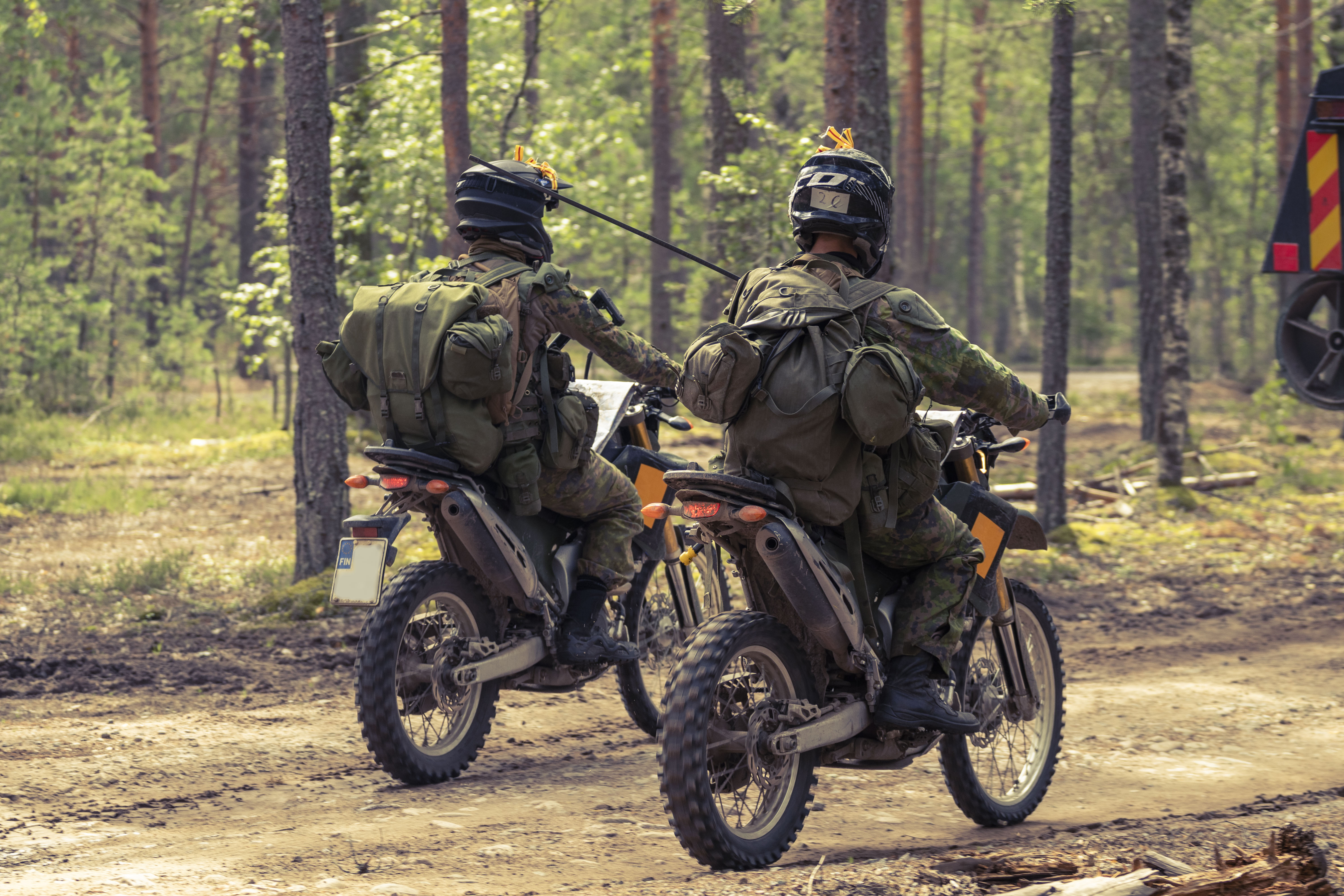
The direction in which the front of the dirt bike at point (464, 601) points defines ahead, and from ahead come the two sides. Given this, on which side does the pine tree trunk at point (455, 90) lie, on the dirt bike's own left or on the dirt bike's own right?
on the dirt bike's own left

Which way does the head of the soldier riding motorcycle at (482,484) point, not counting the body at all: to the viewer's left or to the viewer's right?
to the viewer's right

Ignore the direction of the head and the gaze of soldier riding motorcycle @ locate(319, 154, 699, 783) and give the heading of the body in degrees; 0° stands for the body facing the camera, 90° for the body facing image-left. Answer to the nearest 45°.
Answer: approximately 225°

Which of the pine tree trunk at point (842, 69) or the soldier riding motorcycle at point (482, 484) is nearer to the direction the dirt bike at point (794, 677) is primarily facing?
the pine tree trunk

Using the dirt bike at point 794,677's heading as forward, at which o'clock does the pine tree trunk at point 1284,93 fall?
The pine tree trunk is roughly at 11 o'clock from the dirt bike.

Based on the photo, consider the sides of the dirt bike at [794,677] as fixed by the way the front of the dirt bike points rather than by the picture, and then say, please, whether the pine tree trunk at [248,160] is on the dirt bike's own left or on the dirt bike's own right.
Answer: on the dirt bike's own left

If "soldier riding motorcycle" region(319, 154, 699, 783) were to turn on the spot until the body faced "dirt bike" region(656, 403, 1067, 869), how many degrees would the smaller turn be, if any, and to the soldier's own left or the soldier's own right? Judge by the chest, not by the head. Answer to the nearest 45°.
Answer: approximately 90° to the soldier's own right

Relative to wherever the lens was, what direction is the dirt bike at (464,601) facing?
facing away from the viewer and to the right of the viewer

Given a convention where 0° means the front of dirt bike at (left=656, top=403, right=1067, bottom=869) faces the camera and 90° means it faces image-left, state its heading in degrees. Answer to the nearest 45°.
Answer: approximately 225°
